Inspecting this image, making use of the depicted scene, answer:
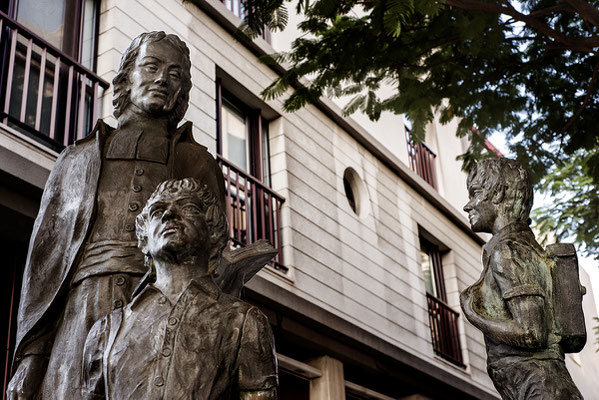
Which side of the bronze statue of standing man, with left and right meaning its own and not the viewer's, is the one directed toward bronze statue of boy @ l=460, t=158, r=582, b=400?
left

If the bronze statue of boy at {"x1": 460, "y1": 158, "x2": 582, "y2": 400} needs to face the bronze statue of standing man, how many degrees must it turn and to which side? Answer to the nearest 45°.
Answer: approximately 45° to its left

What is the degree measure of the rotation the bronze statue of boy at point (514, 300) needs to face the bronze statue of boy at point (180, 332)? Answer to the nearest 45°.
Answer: approximately 45° to its left

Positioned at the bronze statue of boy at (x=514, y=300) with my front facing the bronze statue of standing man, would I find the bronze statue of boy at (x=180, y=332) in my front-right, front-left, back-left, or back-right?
front-left

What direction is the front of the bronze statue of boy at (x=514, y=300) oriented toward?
to the viewer's left

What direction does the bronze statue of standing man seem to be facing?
toward the camera

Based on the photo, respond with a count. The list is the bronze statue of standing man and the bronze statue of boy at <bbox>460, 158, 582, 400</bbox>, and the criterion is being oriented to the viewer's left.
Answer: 1

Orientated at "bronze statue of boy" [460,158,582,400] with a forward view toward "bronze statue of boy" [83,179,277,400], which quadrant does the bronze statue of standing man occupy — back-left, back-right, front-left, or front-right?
front-right
